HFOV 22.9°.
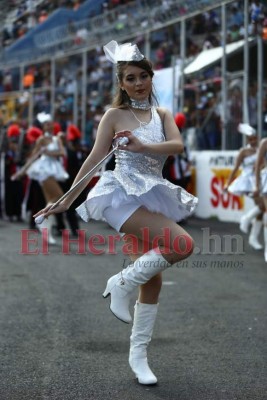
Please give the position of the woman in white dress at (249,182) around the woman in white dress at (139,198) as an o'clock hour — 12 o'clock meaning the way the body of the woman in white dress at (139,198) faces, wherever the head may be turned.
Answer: the woman in white dress at (249,182) is roughly at 8 o'clock from the woman in white dress at (139,198).

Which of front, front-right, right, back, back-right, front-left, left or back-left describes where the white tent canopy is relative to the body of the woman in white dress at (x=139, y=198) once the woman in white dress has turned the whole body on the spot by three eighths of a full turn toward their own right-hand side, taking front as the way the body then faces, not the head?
right

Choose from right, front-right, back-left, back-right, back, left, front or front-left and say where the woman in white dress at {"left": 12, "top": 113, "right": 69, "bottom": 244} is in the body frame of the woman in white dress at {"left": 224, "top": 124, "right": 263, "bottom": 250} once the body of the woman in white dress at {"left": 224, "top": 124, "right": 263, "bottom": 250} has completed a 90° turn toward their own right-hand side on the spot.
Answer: front-right

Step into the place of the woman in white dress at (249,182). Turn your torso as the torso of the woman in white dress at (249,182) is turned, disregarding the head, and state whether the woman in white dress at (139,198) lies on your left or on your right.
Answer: on your right

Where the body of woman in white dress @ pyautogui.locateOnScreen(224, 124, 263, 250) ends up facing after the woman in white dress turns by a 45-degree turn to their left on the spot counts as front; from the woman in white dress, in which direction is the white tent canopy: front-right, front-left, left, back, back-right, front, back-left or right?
left

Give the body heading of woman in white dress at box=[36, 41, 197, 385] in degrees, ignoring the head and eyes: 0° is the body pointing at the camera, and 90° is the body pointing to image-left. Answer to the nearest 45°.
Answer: approximately 315°

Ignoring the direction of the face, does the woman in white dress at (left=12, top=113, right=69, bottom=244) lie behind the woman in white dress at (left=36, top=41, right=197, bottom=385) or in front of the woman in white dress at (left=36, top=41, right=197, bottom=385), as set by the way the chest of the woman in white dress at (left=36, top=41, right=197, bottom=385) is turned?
behind
